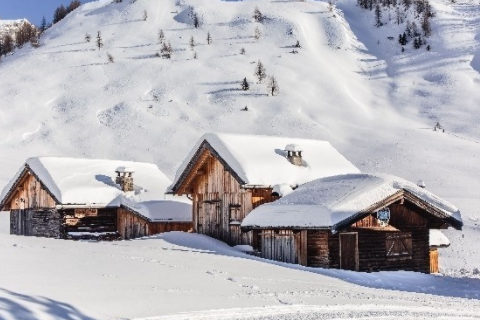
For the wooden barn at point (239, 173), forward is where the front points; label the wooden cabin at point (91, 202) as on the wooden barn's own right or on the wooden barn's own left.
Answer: on the wooden barn's own right

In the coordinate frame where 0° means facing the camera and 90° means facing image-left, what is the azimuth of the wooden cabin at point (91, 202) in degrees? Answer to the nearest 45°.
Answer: approximately 45°

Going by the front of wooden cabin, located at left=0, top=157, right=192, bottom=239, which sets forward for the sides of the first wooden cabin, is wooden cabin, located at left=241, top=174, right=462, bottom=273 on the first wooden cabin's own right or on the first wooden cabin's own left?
on the first wooden cabin's own left

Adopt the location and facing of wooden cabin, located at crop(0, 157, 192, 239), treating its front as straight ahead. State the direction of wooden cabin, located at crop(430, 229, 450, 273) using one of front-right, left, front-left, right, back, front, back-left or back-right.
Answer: left

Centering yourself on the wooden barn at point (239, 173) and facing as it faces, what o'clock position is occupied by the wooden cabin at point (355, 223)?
The wooden cabin is roughly at 9 o'clock from the wooden barn.

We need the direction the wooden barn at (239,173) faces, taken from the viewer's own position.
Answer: facing the viewer and to the left of the viewer

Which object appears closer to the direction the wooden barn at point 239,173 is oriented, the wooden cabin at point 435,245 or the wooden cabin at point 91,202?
the wooden cabin at point 91,202

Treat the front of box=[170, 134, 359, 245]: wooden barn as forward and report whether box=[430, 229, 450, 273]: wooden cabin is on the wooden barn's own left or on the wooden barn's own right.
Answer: on the wooden barn's own left

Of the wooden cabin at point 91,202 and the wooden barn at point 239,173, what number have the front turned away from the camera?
0
